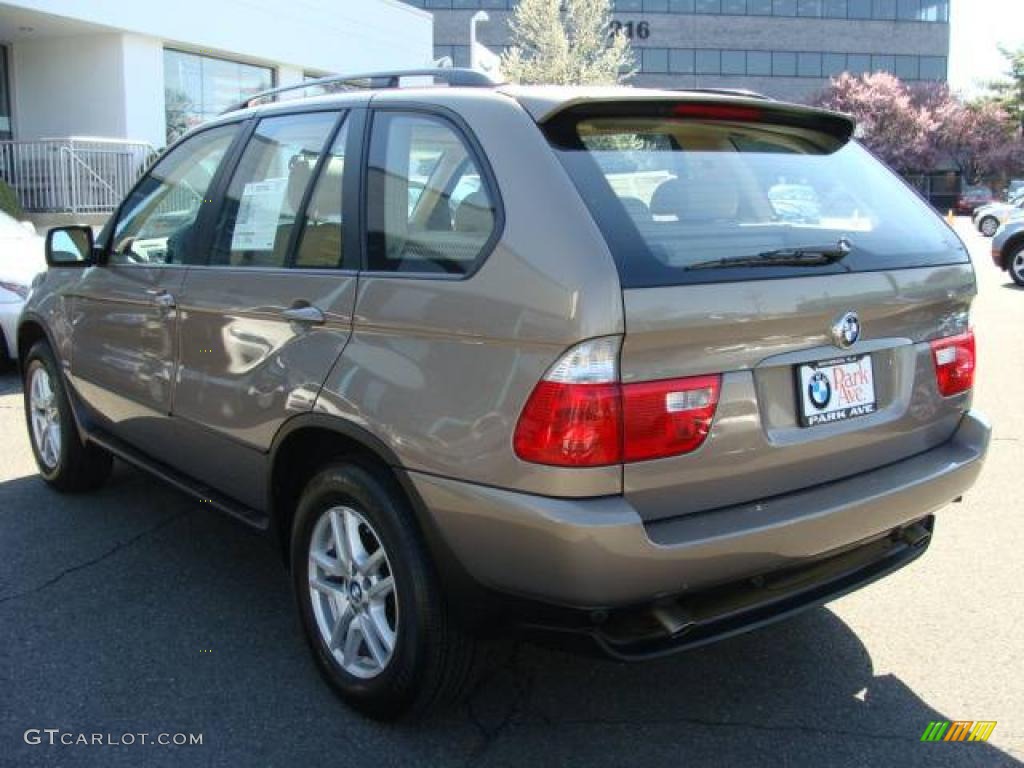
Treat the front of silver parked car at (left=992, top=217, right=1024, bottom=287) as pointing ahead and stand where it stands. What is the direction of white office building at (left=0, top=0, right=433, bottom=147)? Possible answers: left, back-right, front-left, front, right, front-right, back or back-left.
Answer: front-right

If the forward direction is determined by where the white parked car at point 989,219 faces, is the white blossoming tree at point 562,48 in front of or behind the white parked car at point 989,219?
in front

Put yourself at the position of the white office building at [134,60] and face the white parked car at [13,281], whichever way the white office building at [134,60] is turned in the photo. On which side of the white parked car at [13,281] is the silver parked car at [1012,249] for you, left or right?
left

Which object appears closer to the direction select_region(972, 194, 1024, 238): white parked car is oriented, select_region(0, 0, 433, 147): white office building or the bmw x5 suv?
the white office building

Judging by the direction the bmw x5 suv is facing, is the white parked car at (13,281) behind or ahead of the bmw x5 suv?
ahead

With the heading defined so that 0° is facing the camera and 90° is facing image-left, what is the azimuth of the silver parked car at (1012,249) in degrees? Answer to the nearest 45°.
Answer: approximately 45°

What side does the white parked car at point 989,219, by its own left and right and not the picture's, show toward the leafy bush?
front

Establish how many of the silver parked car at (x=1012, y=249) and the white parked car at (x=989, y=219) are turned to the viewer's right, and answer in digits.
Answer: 0

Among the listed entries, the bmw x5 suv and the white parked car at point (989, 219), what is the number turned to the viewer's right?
0

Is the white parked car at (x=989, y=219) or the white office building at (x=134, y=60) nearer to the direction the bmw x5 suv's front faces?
the white office building

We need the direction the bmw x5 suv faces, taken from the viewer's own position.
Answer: facing away from the viewer and to the left of the viewer

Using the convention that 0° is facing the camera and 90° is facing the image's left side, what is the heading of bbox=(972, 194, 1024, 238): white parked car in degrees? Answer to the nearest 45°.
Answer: approximately 45°
